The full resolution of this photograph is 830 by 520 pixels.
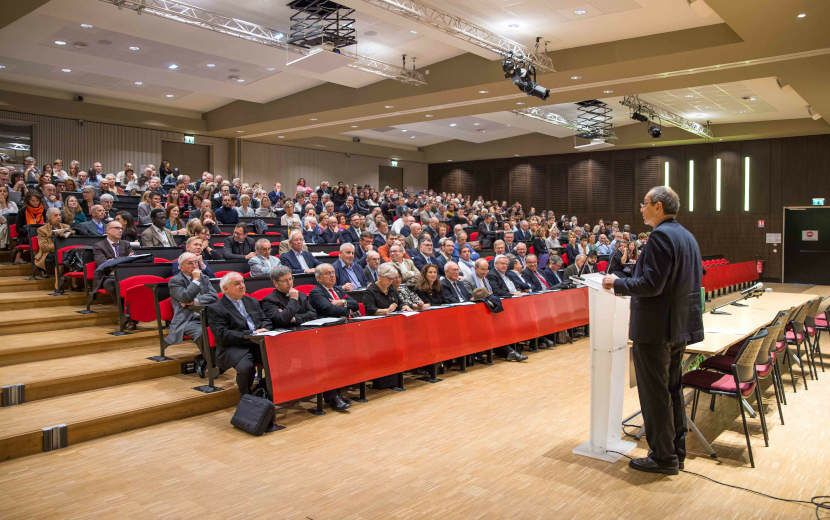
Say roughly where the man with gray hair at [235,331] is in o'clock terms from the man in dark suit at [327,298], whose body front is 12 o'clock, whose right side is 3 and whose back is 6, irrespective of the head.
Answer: The man with gray hair is roughly at 3 o'clock from the man in dark suit.

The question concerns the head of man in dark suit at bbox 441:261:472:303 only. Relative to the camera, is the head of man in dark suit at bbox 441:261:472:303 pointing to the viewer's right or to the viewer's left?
to the viewer's right

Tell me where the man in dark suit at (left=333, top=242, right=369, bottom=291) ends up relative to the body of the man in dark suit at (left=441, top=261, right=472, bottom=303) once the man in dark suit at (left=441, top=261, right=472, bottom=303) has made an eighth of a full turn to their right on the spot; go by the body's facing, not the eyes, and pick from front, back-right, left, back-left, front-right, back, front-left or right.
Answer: right

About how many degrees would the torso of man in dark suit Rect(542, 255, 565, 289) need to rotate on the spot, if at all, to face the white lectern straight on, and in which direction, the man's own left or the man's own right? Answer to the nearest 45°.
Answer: approximately 45° to the man's own right
